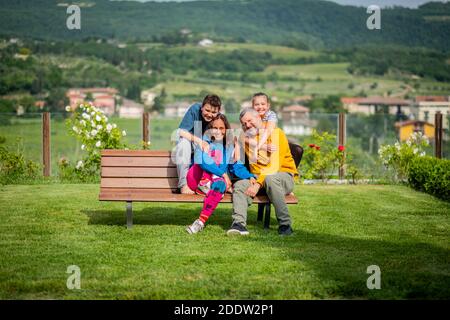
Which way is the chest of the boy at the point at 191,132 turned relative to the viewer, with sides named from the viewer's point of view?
facing the viewer and to the right of the viewer

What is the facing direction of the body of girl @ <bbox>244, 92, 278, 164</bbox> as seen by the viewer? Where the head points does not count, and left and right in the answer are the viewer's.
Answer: facing the viewer and to the left of the viewer

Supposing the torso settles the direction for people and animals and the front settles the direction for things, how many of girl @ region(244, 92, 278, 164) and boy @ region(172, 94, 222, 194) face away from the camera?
0

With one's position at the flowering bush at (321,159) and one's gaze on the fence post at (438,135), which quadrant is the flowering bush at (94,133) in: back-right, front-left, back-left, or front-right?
back-left

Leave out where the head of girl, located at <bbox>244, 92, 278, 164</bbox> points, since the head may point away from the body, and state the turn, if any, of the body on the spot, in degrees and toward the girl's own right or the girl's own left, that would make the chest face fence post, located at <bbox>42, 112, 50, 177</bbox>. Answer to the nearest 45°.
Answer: approximately 90° to the girl's own right

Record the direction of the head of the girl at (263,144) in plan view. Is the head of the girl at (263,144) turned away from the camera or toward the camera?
toward the camera

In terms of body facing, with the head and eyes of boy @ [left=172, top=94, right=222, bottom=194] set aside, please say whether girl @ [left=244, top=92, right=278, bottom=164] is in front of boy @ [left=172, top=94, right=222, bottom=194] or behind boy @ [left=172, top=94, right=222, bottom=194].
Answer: in front

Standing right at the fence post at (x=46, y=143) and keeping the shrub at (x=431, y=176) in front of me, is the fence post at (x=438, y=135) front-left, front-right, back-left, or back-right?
front-left

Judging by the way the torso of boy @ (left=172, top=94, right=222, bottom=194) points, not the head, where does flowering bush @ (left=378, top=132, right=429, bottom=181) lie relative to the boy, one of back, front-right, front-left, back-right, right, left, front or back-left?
left

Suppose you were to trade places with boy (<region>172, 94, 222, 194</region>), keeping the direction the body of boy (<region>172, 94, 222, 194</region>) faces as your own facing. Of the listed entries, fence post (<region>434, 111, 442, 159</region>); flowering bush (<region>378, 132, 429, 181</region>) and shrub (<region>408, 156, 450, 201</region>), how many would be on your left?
3

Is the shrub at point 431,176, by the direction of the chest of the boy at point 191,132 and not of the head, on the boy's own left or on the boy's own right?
on the boy's own left

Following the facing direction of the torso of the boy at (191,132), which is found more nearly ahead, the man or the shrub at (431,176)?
the man

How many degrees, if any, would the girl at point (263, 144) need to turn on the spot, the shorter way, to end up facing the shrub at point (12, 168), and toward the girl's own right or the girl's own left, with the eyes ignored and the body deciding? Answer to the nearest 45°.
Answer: approximately 90° to the girl's own right

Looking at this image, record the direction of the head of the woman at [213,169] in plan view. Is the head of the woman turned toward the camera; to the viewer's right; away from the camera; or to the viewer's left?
toward the camera

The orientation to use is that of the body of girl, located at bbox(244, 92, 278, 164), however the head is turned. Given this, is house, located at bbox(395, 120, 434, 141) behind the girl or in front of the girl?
behind
